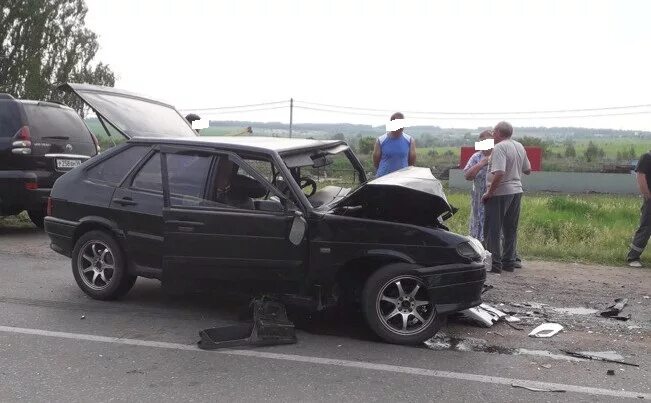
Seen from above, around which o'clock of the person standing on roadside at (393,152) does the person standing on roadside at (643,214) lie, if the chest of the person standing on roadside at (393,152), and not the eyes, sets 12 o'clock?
the person standing on roadside at (643,214) is roughly at 9 o'clock from the person standing on roadside at (393,152).

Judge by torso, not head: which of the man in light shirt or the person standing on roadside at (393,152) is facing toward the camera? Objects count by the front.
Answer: the person standing on roadside

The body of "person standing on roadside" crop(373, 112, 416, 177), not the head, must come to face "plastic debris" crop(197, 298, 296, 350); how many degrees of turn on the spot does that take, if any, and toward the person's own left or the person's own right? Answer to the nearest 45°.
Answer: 0° — they already face it

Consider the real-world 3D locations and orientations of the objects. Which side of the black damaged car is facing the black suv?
back

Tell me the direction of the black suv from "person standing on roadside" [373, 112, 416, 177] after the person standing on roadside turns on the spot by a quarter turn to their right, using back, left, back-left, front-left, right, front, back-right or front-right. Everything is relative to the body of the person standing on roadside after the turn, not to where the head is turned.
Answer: front

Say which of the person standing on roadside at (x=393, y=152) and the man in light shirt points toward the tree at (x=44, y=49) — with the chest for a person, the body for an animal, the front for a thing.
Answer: the man in light shirt

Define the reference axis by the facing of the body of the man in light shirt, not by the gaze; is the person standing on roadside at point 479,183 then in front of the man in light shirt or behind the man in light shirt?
in front

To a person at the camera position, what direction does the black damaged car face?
facing the viewer and to the right of the viewer

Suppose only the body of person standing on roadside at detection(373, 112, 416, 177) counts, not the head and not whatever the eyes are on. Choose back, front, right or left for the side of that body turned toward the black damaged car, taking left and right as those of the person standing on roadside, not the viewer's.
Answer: front

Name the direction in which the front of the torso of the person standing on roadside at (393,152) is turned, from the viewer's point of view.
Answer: toward the camera

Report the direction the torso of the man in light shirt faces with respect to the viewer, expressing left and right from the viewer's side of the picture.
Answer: facing away from the viewer and to the left of the viewer

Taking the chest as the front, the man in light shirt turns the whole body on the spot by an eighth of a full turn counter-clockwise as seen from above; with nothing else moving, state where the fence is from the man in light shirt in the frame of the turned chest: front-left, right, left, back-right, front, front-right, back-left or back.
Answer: right

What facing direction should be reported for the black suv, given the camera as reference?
facing away from the viewer and to the left of the viewer

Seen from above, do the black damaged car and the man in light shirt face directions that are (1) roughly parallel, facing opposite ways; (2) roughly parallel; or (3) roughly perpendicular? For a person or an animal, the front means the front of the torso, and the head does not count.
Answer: roughly parallel, facing opposite ways

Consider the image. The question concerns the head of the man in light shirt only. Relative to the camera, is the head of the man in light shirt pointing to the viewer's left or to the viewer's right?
to the viewer's left

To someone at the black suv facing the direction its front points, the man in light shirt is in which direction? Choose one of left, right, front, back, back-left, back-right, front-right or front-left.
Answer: back
